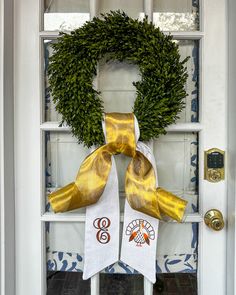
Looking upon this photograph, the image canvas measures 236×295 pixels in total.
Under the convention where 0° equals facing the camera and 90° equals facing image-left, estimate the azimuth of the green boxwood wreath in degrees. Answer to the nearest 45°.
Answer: approximately 0°

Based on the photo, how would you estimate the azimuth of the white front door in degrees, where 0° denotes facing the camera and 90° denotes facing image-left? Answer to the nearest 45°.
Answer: approximately 0°
